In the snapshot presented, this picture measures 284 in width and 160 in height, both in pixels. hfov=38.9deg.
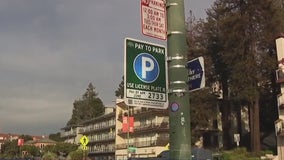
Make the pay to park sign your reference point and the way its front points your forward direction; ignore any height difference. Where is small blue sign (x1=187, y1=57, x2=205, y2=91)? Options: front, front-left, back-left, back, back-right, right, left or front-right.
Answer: front-left

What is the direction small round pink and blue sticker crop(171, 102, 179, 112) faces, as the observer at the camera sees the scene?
facing the viewer

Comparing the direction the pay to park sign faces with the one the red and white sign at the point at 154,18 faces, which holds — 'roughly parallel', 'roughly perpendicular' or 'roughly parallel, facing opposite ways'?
roughly parallel

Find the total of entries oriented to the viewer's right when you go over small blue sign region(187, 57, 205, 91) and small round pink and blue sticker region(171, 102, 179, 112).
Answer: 0

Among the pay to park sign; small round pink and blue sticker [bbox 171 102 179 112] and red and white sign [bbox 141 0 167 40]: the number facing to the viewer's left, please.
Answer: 0

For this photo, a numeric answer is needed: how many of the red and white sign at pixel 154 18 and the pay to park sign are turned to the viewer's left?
0

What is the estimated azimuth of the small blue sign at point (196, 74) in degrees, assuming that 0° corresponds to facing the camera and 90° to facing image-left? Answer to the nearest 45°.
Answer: approximately 45°
